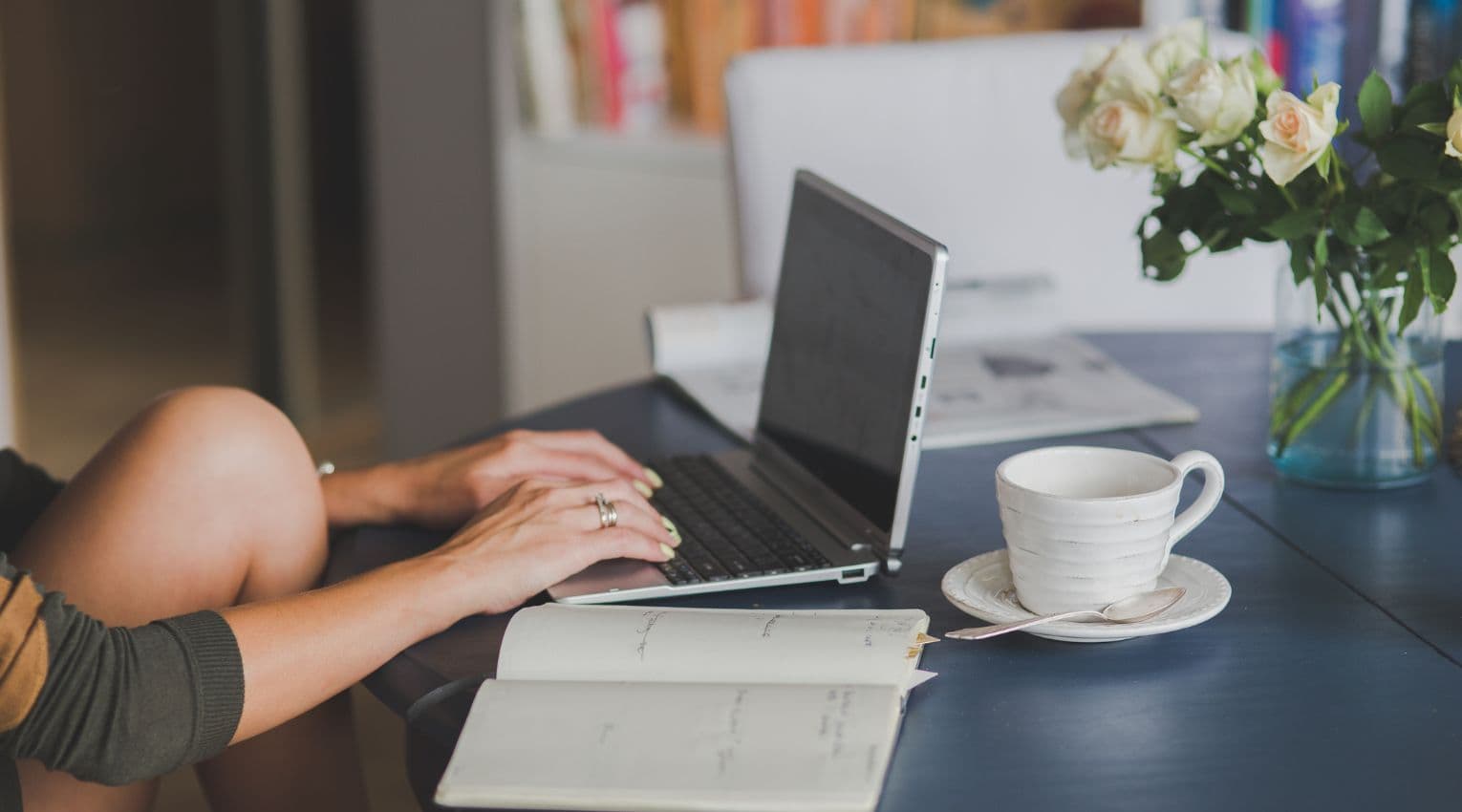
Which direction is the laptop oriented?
to the viewer's left

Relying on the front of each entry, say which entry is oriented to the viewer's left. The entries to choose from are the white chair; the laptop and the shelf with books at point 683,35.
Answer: the laptop

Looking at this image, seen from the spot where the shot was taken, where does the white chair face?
facing the viewer

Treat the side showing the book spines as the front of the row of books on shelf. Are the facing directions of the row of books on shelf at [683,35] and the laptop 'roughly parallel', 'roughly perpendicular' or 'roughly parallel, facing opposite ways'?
roughly perpendicular

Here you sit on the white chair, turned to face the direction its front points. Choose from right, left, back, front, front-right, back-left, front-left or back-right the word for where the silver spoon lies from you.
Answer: front

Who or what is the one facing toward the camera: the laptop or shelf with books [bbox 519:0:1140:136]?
the shelf with books

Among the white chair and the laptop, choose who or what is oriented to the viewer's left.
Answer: the laptop

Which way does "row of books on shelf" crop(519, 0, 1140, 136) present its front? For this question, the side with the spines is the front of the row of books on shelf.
toward the camera

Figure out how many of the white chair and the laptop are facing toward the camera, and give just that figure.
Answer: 1

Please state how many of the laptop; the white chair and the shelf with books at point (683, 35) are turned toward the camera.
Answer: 2

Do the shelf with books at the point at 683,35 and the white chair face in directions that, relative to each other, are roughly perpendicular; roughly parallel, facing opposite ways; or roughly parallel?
roughly parallel

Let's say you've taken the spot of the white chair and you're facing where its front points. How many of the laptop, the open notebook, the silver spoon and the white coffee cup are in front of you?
4

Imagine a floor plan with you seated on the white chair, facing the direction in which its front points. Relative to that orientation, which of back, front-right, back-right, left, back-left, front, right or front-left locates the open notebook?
front

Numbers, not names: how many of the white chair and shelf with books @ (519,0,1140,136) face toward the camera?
2
